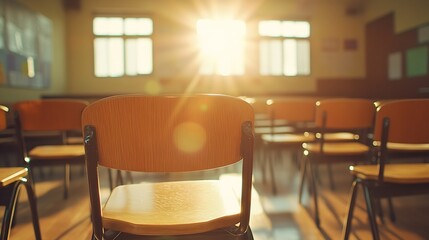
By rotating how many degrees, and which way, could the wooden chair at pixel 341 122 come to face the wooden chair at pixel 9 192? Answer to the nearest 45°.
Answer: approximately 90° to its left

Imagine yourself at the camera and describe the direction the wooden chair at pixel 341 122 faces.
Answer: facing away from the viewer and to the left of the viewer

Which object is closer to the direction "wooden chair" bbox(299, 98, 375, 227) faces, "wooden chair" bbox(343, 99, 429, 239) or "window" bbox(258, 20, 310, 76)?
the window

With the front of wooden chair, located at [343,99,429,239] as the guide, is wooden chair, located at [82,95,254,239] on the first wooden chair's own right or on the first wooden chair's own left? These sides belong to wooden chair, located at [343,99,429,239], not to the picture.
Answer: on the first wooden chair's own left

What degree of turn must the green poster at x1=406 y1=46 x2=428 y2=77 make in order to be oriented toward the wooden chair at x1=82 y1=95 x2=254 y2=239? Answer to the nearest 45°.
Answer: approximately 45° to its left

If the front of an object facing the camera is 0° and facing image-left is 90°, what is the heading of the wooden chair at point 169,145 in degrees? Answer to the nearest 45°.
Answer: approximately 180°

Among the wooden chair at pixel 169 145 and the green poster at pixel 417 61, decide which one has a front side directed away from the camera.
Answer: the wooden chair

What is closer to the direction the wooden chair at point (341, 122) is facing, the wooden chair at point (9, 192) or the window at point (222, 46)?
the window
